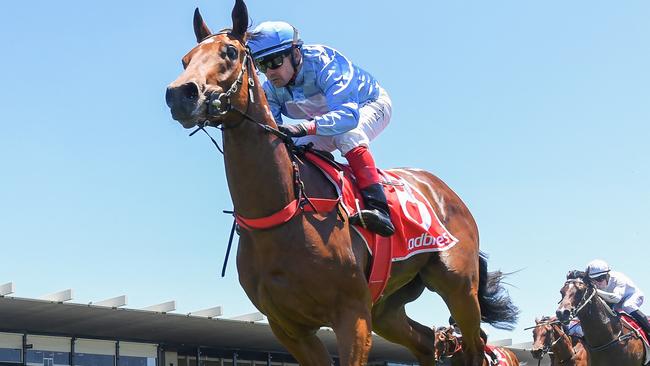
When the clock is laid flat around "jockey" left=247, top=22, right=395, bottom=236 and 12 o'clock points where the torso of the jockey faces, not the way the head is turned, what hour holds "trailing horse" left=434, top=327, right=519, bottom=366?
The trailing horse is roughly at 5 o'clock from the jockey.

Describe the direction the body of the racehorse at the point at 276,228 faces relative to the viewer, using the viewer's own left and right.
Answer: facing the viewer and to the left of the viewer

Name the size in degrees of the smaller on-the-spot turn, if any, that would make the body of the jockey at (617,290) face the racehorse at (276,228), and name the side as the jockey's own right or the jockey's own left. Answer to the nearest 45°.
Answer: approximately 45° to the jockey's own left

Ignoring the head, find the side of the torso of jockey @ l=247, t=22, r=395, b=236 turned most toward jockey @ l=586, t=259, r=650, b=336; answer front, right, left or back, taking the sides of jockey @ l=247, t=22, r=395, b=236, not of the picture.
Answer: back

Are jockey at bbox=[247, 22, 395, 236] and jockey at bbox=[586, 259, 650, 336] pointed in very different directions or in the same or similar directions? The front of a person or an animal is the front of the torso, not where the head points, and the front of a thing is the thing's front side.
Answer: same or similar directions

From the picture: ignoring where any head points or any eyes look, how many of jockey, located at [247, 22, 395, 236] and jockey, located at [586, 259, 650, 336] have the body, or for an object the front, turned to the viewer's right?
0

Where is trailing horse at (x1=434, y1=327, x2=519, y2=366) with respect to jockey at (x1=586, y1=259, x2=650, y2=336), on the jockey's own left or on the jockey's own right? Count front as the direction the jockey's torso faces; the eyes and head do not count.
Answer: on the jockey's own right
